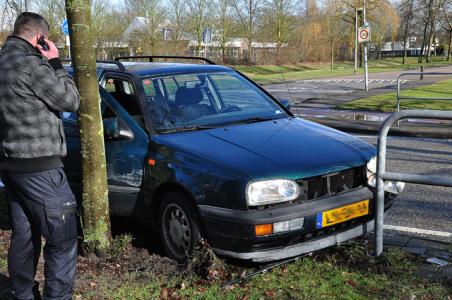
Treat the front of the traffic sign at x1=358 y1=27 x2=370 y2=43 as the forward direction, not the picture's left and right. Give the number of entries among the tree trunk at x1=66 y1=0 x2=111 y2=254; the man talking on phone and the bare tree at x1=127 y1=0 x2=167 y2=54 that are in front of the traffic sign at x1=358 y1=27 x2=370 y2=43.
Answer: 2

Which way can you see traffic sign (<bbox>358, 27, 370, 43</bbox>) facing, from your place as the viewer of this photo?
facing the viewer

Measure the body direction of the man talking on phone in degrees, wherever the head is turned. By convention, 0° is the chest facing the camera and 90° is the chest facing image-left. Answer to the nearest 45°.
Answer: approximately 225°

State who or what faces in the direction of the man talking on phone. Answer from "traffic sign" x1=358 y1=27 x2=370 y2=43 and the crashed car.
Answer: the traffic sign

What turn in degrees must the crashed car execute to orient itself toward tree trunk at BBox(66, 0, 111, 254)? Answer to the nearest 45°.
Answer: approximately 135° to its right

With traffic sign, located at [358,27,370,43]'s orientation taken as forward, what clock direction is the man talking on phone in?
The man talking on phone is roughly at 12 o'clock from the traffic sign.

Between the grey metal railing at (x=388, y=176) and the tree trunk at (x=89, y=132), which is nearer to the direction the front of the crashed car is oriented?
the grey metal railing

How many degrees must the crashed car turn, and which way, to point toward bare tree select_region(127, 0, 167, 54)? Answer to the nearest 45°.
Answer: approximately 135° to its left

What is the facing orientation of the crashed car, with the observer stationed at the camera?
facing the viewer and to the right of the viewer

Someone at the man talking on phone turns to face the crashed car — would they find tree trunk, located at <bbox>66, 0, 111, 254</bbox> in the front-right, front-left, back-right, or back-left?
front-left

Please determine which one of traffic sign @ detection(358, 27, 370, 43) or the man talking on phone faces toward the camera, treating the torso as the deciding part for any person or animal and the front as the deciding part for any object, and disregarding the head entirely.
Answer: the traffic sign

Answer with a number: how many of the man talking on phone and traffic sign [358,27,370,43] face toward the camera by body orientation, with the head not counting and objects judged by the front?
1

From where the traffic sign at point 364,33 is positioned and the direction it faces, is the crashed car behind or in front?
in front

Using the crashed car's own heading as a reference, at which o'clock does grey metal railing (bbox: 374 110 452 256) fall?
The grey metal railing is roughly at 11 o'clock from the crashed car.

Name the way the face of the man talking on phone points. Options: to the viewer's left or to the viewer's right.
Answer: to the viewer's right

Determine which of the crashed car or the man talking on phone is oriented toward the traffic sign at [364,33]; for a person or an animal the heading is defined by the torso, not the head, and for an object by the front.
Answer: the man talking on phone

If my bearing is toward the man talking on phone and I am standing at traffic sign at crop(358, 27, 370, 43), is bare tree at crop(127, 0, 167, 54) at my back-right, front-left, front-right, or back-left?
back-right
